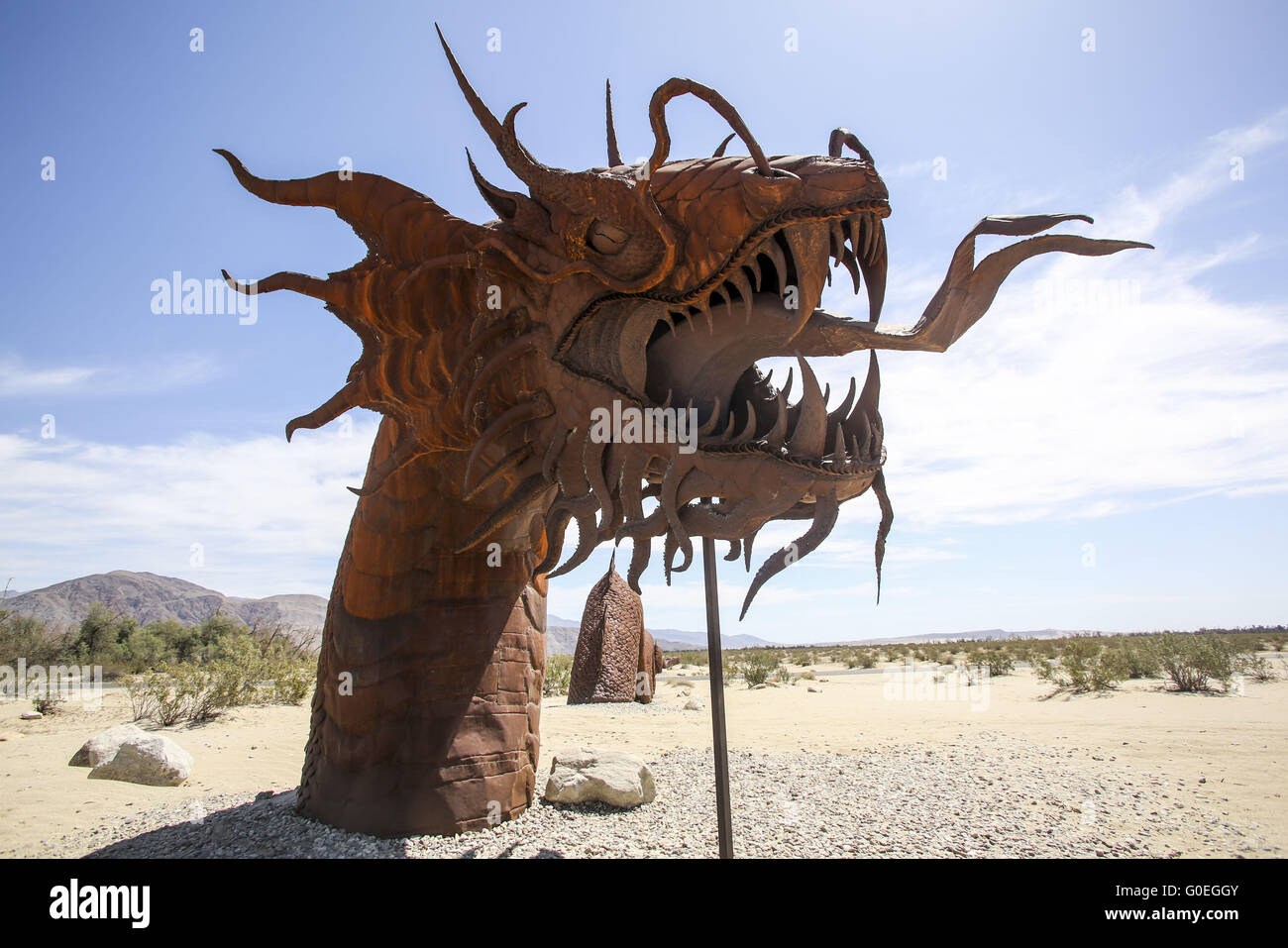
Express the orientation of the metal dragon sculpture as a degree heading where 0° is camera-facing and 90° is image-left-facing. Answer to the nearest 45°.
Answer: approximately 270°

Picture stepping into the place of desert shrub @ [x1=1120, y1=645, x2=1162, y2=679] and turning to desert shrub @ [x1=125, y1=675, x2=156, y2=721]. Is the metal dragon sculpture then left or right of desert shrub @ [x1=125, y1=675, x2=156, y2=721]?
left

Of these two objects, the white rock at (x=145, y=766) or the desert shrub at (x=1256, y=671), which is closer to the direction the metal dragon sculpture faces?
the desert shrub

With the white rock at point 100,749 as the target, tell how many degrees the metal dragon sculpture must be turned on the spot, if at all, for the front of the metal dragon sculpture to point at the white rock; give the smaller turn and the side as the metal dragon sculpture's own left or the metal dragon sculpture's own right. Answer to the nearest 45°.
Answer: approximately 135° to the metal dragon sculpture's own left

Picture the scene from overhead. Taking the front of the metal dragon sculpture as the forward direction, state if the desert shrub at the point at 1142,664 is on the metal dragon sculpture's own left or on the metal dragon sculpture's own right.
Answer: on the metal dragon sculpture's own left

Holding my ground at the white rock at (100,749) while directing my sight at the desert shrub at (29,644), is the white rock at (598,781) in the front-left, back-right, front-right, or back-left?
back-right
